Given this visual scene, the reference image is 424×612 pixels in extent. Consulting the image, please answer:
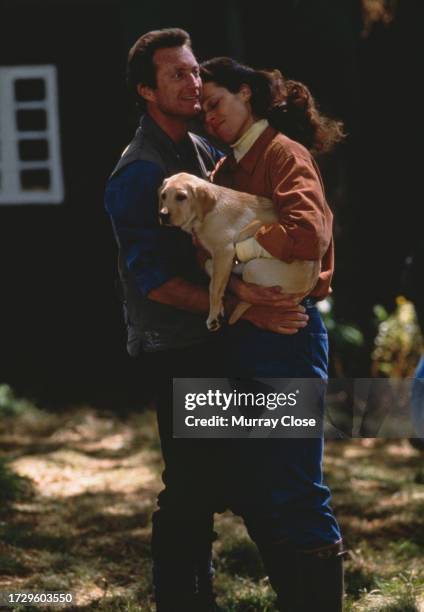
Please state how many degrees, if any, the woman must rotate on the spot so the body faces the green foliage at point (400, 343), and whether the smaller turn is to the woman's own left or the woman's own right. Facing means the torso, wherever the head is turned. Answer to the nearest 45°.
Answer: approximately 90° to the woman's own right

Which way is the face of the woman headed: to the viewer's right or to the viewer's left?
to the viewer's left

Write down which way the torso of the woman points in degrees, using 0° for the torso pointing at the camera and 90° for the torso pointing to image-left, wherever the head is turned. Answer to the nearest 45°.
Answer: approximately 90°
